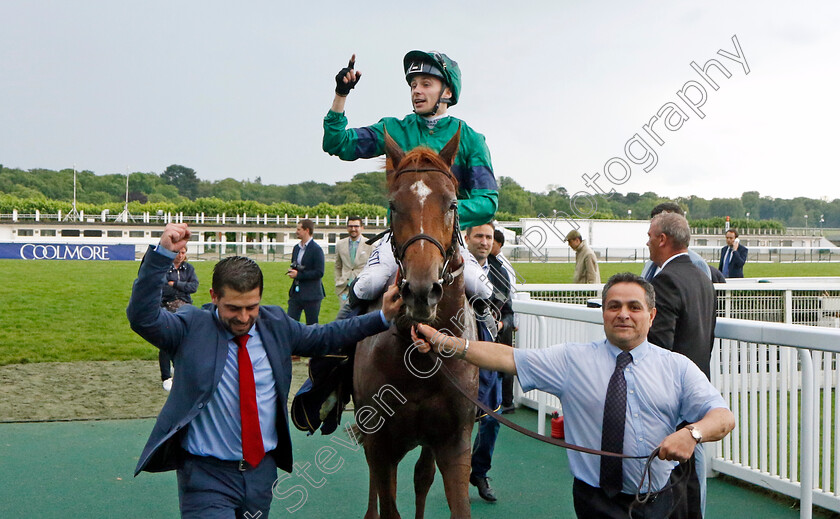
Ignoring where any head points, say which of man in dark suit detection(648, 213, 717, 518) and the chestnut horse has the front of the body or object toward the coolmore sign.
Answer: the man in dark suit

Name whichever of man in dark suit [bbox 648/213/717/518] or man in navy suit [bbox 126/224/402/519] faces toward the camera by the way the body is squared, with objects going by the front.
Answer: the man in navy suit

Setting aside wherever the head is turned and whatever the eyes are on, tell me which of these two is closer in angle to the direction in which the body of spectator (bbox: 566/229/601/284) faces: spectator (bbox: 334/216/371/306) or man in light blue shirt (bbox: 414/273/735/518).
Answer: the spectator

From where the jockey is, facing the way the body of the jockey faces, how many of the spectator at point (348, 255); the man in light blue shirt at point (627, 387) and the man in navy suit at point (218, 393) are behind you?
1

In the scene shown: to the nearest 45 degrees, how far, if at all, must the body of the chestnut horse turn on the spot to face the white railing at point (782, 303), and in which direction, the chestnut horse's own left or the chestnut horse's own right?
approximately 135° to the chestnut horse's own left

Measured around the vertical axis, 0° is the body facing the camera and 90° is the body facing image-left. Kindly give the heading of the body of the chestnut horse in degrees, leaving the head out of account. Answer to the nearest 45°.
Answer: approximately 0°

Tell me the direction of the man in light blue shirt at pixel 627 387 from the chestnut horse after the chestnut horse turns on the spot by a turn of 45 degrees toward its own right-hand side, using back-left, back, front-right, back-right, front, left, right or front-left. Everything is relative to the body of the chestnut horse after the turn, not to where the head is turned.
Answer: left

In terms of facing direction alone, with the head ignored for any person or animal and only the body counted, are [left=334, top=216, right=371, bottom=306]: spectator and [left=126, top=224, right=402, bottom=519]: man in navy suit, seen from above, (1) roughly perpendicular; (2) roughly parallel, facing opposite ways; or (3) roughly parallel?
roughly parallel

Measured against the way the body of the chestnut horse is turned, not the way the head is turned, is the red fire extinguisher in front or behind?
behind

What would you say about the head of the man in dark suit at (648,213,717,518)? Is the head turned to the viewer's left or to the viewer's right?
to the viewer's left

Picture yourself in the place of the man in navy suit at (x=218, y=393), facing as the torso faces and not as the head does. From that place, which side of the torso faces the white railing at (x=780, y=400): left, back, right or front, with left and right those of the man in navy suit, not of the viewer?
left

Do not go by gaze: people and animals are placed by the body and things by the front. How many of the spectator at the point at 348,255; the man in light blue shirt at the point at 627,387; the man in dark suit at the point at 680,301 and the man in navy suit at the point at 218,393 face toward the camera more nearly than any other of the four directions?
3

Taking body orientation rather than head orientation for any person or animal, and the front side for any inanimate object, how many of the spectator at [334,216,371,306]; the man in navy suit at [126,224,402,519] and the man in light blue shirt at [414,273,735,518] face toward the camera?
3

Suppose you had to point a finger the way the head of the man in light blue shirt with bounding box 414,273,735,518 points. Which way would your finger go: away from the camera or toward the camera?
toward the camera

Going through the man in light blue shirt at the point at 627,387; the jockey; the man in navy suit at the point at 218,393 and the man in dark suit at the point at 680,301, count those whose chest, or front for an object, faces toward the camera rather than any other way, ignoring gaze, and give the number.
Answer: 3

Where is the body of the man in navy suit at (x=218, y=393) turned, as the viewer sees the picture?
toward the camera

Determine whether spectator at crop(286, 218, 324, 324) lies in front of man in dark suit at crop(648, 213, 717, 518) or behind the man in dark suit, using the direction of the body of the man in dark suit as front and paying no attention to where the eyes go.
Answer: in front

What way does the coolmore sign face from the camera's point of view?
toward the camera

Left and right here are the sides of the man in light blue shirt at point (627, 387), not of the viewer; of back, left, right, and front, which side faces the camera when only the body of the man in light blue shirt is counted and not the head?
front

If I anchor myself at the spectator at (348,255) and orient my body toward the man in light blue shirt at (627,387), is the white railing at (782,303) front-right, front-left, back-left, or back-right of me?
front-left
